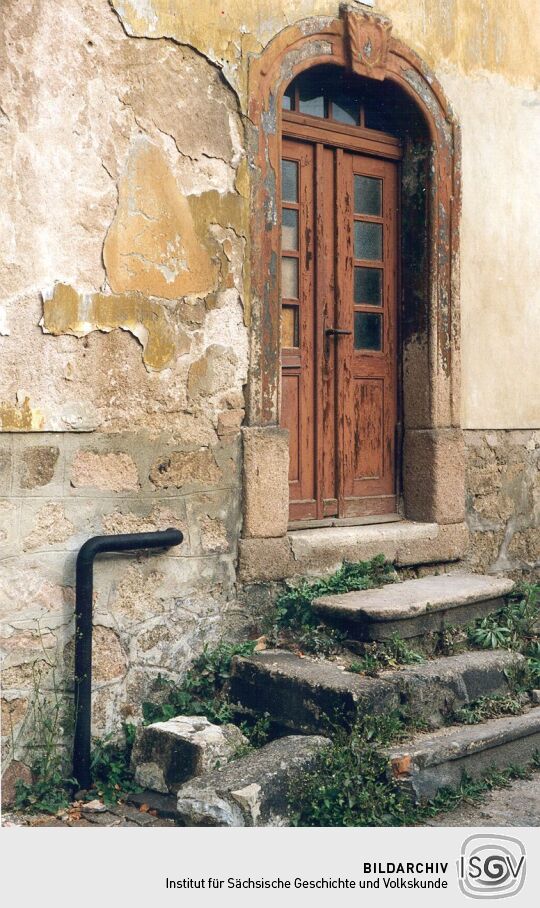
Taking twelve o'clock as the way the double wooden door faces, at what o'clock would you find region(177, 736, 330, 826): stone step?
The stone step is roughly at 2 o'clock from the double wooden door.

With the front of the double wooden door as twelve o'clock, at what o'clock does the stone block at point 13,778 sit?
The stone block is roughly at 3 o'clock from the double wooden door.

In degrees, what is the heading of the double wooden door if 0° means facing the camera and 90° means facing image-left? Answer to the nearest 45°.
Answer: approximately 315°

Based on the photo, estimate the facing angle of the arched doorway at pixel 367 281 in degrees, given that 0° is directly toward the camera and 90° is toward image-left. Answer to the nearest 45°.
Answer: approximately 315°

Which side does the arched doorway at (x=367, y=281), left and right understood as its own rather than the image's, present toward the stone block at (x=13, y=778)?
right

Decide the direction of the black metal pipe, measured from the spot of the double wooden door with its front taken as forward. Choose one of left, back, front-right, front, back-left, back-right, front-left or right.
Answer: right

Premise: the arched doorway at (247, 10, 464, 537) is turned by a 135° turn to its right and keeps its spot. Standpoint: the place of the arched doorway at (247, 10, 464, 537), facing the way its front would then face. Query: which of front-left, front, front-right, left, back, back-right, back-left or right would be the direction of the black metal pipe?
front-left
